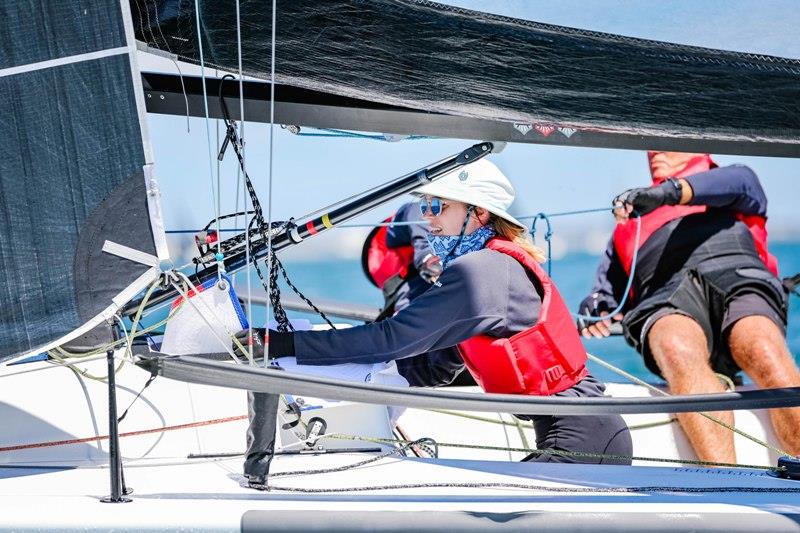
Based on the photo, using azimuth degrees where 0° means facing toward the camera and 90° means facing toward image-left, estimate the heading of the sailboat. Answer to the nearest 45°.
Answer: approximately 90°

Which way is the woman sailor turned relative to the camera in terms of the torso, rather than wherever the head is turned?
to the viewer's left
